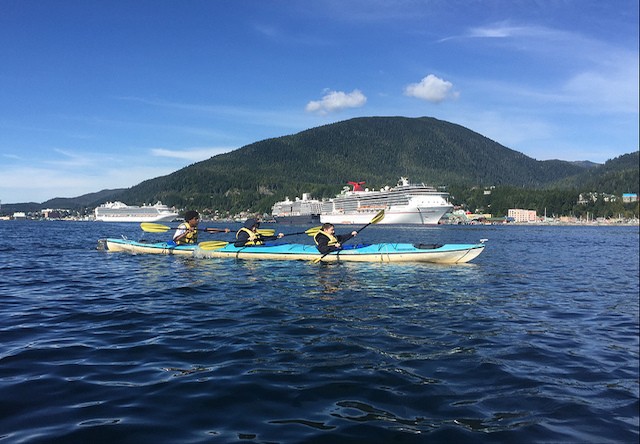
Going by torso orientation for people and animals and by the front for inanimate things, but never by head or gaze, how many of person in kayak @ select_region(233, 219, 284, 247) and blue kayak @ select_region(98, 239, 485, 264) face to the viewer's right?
2

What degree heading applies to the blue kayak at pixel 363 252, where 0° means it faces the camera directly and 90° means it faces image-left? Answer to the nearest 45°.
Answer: approximately 270°

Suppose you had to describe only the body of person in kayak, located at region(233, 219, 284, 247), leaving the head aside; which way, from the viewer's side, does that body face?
to the viewer's right

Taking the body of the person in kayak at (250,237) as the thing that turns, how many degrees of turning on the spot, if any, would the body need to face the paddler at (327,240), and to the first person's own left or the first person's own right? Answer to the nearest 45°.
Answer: approximately 45° to the first person's own right
